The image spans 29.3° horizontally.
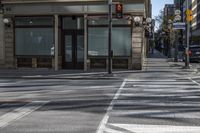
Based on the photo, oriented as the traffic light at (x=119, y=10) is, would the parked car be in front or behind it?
behind

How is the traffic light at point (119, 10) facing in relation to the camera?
toward the camera
